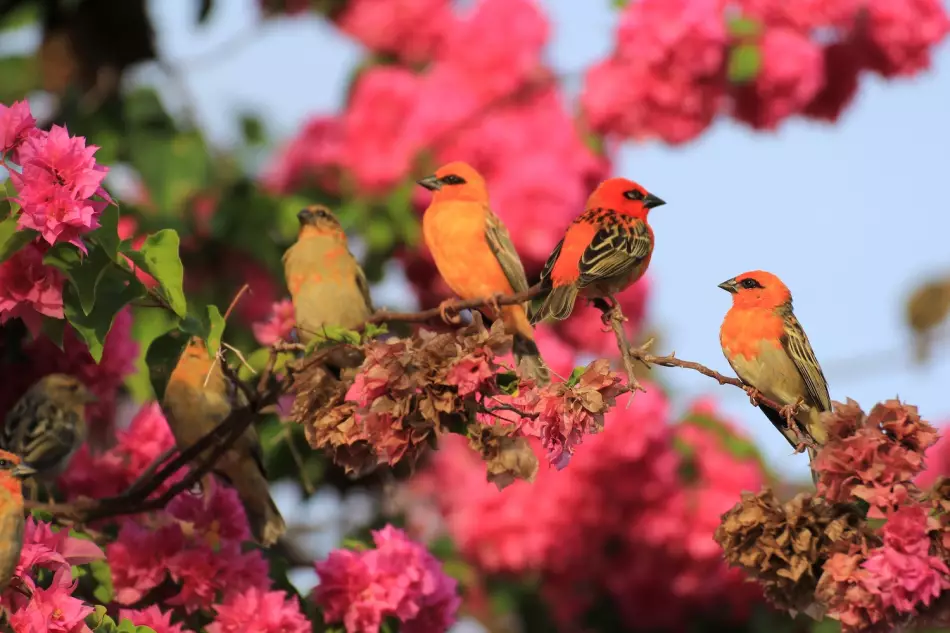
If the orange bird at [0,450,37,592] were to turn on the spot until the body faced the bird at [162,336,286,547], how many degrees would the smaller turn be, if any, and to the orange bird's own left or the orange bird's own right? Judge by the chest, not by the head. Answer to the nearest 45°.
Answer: approximately 45° to the orange bird's own left

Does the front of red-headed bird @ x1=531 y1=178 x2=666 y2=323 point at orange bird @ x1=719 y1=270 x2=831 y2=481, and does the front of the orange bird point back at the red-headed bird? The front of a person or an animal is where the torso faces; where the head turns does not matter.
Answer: yes

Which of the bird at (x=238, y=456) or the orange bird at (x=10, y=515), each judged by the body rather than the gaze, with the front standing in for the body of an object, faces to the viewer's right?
the orange bird

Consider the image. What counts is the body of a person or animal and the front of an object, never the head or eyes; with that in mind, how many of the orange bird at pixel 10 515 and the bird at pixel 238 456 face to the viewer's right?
1

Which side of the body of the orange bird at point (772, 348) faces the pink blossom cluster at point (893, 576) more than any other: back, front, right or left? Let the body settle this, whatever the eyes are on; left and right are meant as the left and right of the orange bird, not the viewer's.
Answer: left

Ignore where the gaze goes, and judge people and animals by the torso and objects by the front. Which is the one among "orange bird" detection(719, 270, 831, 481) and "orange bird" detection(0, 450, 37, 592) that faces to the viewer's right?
"orange bird" detection(0, 450, 37, 592)

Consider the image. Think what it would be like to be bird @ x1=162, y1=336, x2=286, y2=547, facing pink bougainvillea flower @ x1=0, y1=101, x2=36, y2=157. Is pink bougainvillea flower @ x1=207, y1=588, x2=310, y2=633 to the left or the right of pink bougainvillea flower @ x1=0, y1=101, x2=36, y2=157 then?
left

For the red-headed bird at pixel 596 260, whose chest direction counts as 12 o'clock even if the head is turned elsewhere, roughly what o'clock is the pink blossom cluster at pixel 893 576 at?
The pink blossom cluster is roughly at 2 o'clock from the red-headed bird.

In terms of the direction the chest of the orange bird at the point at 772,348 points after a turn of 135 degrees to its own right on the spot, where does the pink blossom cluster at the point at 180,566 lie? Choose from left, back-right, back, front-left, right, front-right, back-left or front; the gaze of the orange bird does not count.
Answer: left
